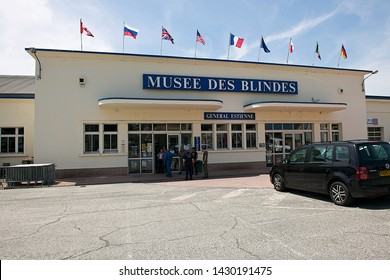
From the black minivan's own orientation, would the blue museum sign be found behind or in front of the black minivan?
in front

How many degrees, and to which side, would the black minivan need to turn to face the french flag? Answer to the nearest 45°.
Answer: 0° — it already faces it

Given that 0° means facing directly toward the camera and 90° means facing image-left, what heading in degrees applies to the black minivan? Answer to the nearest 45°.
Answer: approximately 135°

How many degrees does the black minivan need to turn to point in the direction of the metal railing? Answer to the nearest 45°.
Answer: approximately 45° to its left

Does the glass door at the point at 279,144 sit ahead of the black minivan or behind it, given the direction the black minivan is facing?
ahead

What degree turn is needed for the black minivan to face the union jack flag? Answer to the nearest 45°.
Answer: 0° — it already faces it
